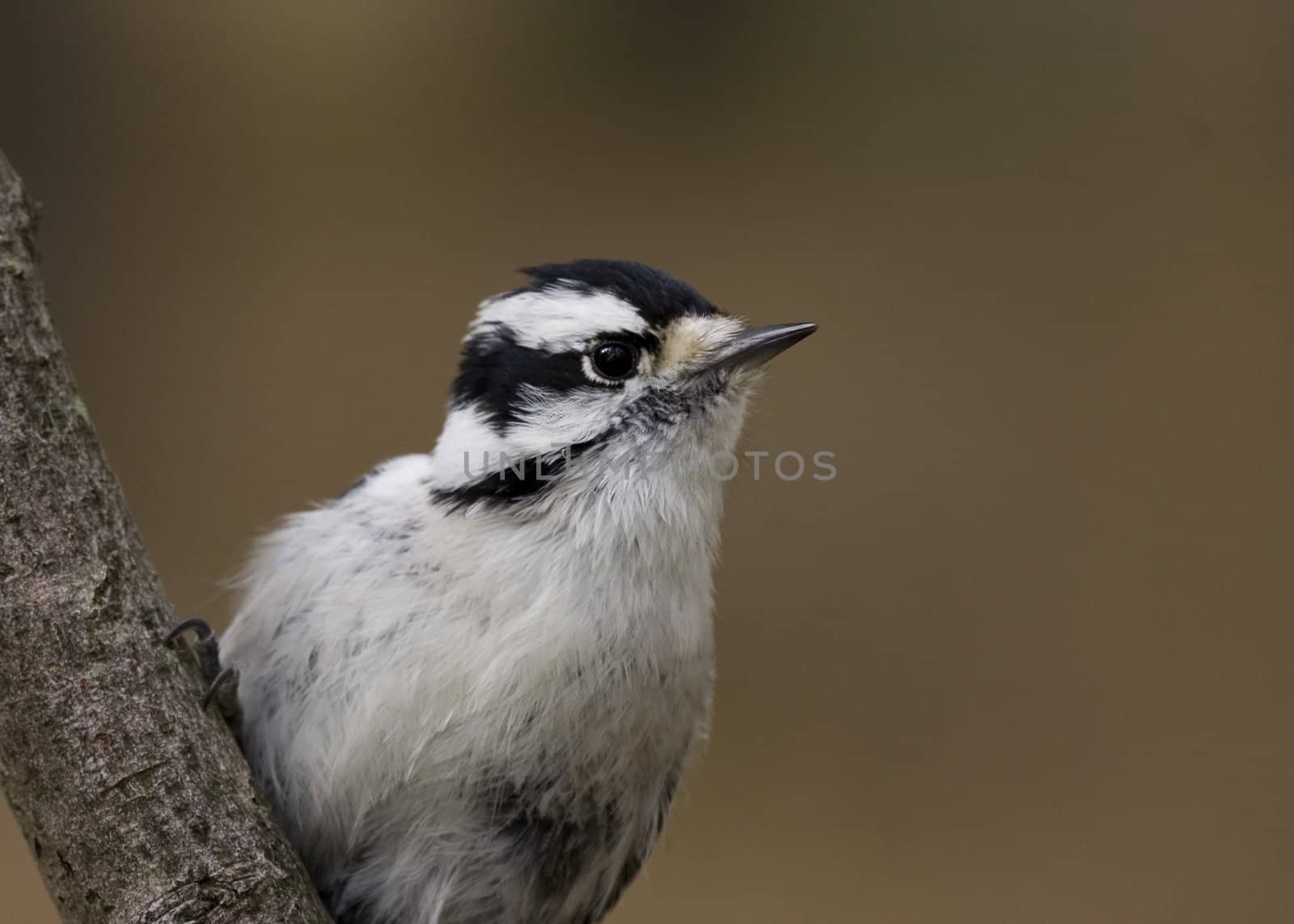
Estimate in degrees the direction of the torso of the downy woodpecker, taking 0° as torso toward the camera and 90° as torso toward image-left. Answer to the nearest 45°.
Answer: approximately 315°
